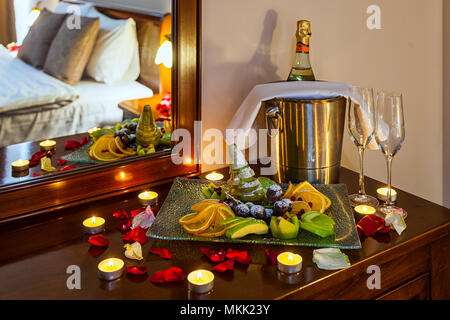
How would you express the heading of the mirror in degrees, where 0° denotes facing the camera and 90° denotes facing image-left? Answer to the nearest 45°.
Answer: approximately 315°
